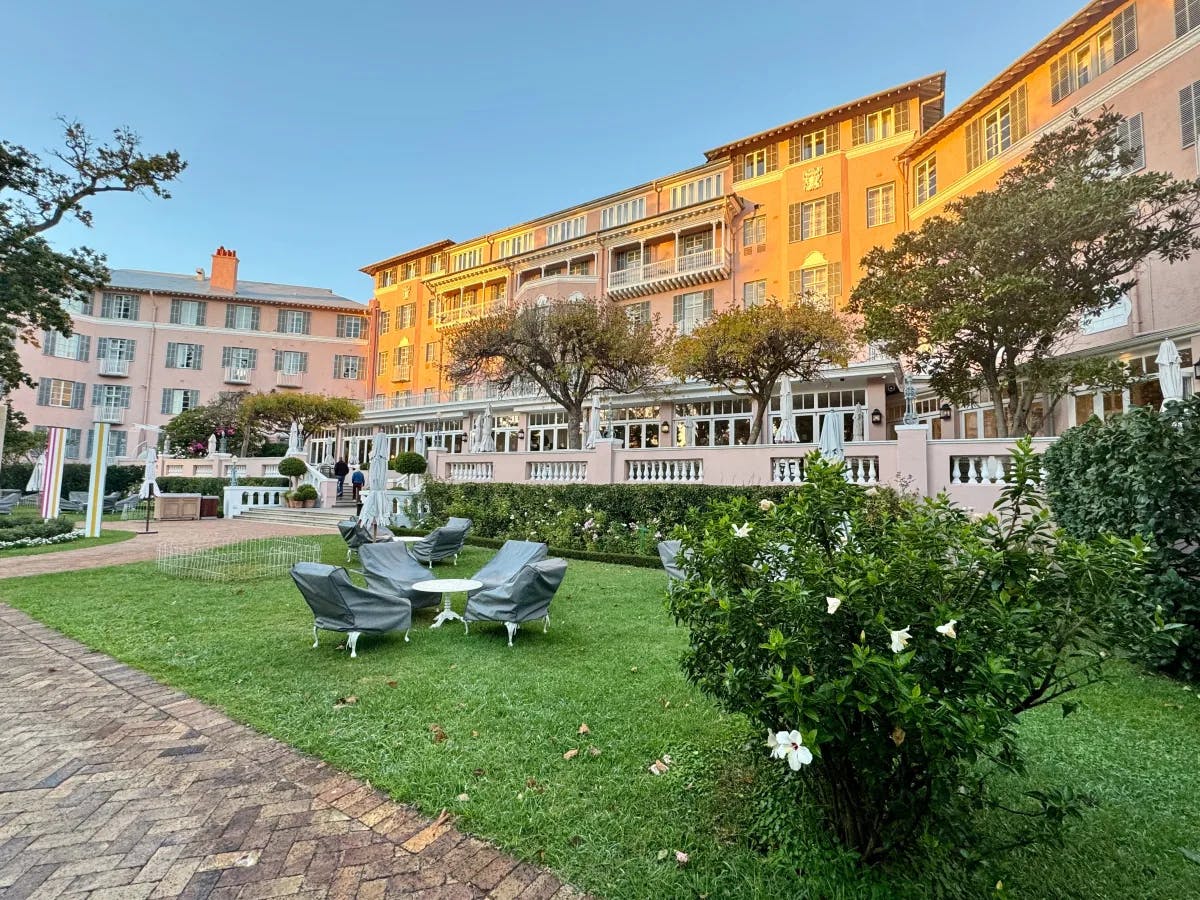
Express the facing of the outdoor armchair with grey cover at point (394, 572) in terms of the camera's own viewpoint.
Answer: facing the viewer and to the right of the viewer

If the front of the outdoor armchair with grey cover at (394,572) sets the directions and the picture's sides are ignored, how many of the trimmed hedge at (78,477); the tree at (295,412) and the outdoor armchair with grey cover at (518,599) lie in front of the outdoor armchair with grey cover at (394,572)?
1

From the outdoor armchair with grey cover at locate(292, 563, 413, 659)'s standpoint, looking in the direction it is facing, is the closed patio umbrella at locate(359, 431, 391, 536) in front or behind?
in front

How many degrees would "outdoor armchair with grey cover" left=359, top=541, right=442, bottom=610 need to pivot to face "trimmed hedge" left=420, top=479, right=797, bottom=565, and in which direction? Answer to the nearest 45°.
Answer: approximately 90° to its left

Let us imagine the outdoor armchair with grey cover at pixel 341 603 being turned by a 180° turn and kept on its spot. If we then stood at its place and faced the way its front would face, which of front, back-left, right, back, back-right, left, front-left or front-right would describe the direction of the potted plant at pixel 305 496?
back-right

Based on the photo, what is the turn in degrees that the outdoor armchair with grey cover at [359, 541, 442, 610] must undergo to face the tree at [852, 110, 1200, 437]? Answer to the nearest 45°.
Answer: approximately 45° to its left

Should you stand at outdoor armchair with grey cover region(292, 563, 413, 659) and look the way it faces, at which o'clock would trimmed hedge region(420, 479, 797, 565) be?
The trimmed hedge is roughly at 12 o'clock from the outdoor armchair with grey cover.

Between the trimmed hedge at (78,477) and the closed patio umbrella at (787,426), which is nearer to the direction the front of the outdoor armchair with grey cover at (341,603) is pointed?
the closed patio umbrella

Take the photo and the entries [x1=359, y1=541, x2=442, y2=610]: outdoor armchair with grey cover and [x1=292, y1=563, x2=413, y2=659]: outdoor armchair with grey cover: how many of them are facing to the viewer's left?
0

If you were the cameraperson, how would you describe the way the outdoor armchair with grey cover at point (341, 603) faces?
facing away from the viewer and to the right of the viewer

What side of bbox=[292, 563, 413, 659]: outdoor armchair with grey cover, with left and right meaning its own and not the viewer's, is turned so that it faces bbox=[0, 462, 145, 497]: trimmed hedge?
left

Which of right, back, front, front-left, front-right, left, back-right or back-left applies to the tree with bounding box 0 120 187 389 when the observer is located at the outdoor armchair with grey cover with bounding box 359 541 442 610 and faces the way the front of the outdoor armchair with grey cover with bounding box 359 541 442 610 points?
back
